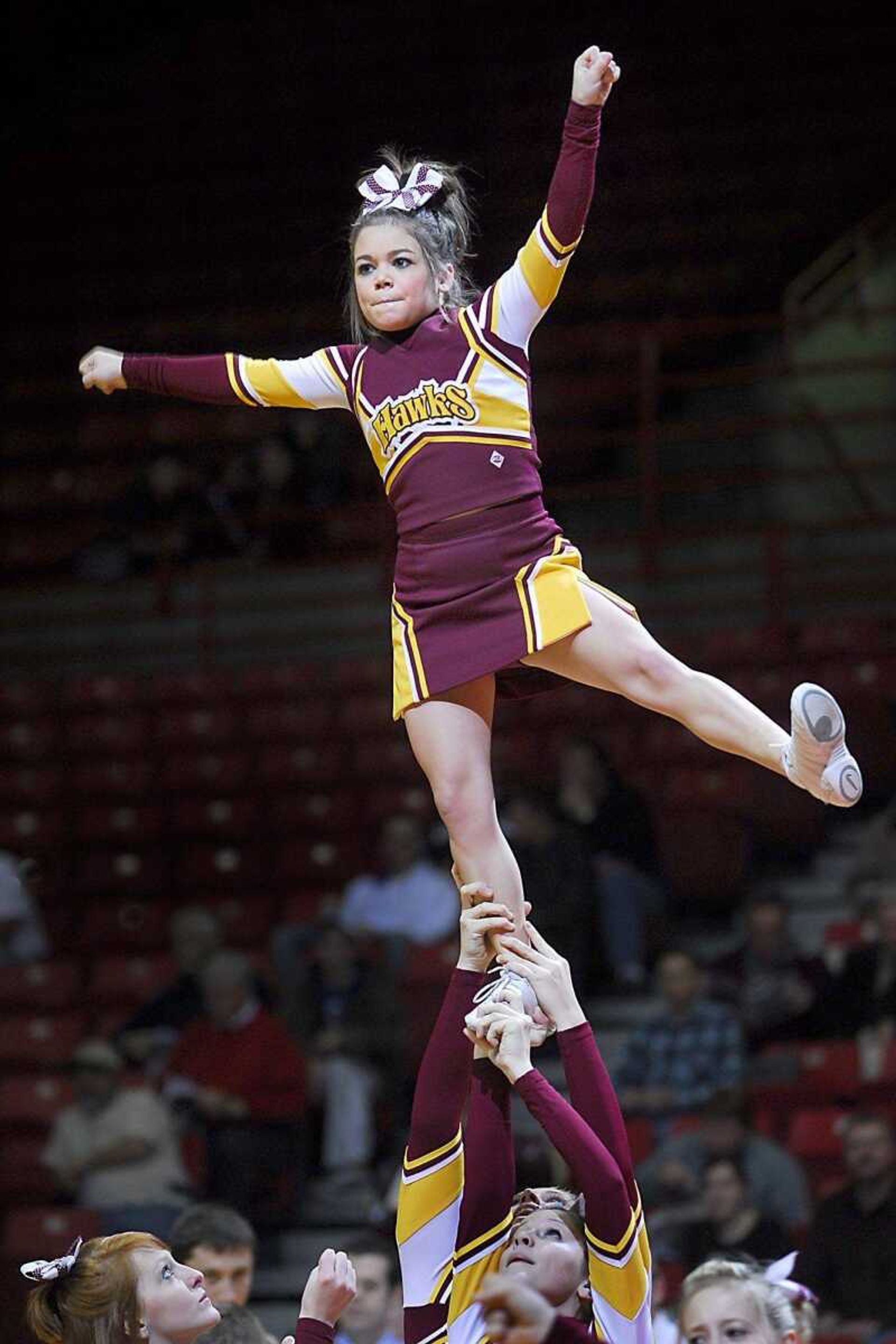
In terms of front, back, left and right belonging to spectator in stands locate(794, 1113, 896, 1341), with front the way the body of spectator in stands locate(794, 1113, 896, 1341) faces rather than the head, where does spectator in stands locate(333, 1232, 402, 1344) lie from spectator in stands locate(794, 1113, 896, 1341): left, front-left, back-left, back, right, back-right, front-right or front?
front-right

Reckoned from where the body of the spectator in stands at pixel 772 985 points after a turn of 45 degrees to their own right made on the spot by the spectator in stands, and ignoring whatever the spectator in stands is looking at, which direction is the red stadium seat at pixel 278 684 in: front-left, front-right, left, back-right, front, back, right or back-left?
right

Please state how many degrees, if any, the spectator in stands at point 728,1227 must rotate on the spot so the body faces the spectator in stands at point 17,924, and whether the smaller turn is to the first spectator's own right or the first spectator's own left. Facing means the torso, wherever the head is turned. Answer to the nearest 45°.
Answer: approximately 135° to the first spectator's own right

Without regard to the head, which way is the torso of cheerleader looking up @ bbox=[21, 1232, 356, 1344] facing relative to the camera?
to the viewer's right

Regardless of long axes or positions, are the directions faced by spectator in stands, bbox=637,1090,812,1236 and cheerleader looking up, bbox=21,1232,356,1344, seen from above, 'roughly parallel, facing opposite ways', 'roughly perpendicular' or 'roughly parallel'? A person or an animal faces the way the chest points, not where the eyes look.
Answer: roughly perpendicular

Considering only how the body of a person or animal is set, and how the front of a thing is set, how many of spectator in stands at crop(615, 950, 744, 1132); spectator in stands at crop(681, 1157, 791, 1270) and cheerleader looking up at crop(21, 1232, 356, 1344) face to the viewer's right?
1

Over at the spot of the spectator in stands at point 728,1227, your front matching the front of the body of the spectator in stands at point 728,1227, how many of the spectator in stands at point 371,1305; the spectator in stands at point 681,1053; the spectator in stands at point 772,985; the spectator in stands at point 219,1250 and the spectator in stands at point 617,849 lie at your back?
3
